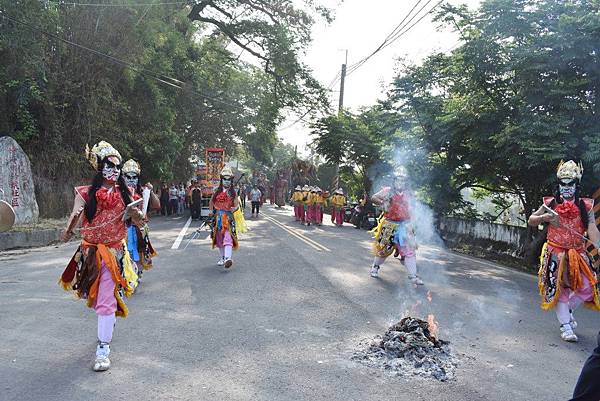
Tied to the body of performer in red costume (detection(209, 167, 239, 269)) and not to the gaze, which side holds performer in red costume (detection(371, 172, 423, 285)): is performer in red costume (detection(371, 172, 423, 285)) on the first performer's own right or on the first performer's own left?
on the first performer's own left

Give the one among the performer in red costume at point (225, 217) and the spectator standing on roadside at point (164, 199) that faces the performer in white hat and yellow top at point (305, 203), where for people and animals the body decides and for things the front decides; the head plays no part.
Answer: the spectator standing on roadside

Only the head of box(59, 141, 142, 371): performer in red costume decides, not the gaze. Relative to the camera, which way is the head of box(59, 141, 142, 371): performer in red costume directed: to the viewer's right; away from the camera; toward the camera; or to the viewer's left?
toward the camera

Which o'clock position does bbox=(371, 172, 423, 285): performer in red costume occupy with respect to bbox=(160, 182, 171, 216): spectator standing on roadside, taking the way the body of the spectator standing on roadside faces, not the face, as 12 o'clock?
The performer in red costume is roughly at 1 o'clock from the spectator standing on roadside.

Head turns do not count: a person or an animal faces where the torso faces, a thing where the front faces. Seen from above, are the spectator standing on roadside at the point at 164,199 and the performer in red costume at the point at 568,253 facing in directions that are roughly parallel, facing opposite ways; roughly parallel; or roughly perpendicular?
roughly perpendicular

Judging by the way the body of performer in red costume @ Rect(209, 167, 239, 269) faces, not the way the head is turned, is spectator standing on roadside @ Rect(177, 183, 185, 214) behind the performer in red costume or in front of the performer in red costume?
behind

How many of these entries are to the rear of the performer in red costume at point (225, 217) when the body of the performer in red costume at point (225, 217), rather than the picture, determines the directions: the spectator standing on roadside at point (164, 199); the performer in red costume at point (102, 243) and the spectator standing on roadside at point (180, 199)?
2

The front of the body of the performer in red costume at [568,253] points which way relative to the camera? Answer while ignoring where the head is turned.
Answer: toward the camera

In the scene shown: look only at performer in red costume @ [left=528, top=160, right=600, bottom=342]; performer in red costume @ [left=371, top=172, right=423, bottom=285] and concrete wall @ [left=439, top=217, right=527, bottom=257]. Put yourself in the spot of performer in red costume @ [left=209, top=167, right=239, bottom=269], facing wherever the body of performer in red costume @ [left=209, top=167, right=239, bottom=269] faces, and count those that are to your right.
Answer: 0

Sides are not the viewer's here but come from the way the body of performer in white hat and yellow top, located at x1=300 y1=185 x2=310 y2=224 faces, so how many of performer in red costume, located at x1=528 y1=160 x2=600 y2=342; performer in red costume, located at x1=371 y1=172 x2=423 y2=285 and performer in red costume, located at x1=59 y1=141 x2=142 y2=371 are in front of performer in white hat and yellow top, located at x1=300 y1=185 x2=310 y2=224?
3

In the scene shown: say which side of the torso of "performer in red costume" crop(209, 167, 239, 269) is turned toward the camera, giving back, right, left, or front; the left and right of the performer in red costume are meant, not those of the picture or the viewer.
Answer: front

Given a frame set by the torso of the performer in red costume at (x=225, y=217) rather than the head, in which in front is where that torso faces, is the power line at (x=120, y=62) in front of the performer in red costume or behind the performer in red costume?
behind

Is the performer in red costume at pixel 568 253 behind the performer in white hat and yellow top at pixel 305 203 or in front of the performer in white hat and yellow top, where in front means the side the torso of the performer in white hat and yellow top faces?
in front

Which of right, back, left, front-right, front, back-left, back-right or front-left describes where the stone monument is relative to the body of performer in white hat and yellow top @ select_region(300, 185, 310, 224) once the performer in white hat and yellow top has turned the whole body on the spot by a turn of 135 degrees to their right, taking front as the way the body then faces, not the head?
left

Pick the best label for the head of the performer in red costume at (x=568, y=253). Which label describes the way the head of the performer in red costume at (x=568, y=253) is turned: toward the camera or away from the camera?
toward the camera

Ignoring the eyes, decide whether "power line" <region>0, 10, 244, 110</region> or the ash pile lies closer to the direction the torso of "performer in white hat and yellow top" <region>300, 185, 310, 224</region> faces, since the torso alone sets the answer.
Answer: the ash pile
